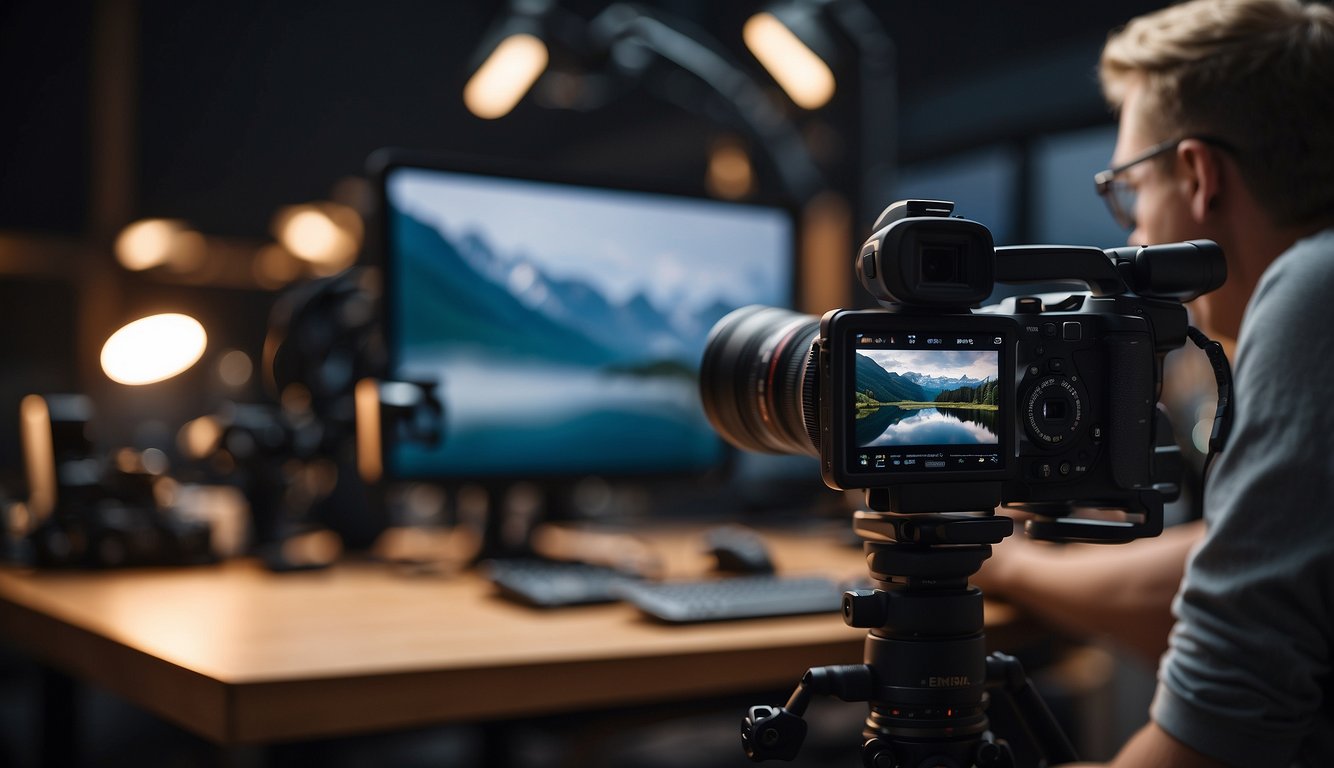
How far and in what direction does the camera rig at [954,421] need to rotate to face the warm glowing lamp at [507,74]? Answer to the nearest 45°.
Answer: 0° — it already faces it

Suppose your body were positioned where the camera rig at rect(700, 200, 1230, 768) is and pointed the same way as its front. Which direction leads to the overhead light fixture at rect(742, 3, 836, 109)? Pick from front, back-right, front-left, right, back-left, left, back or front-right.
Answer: front-right

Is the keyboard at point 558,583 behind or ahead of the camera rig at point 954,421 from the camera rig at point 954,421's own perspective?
ahead

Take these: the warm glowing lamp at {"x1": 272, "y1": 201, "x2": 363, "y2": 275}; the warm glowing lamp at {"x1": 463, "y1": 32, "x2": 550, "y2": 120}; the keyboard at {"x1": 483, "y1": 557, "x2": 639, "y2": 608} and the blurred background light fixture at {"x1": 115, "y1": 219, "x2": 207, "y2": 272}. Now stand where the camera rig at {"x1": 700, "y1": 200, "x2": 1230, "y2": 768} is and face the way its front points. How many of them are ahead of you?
4

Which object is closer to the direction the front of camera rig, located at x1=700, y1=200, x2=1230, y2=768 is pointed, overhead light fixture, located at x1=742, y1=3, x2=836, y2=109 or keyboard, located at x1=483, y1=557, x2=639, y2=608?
the keyboard

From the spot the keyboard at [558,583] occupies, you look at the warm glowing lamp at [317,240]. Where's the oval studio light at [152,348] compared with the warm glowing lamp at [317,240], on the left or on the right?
left

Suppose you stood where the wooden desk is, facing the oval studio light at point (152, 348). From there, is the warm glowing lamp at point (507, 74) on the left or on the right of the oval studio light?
right

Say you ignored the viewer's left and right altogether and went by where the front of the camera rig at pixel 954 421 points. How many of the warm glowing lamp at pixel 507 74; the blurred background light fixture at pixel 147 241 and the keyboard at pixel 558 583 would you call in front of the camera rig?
3

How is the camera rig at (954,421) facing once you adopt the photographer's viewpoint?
facing away from the viewer and to the left of the viewer

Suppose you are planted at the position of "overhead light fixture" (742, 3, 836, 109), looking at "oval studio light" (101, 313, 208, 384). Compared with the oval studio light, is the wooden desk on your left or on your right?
left

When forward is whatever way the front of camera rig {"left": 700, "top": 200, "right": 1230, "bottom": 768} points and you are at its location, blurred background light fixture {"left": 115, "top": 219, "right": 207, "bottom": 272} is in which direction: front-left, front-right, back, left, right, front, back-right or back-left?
front

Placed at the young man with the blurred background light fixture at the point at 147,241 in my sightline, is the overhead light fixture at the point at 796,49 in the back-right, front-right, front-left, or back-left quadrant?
front-right

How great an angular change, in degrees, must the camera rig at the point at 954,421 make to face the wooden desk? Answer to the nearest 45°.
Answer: approximately 45° to its left

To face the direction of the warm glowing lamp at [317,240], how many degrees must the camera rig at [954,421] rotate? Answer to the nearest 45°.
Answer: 0° — it already faces it
